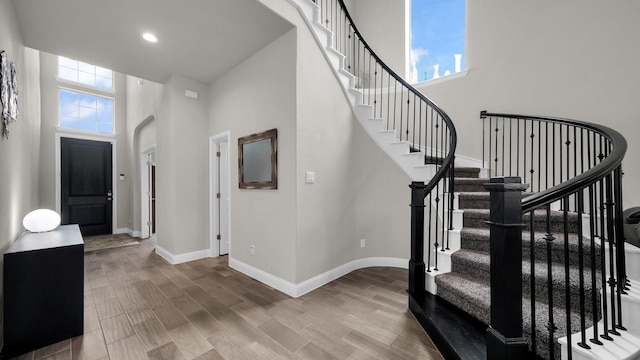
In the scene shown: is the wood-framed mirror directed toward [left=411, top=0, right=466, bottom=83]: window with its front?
no

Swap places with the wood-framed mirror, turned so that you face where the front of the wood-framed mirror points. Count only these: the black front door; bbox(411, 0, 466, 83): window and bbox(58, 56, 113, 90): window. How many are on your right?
2

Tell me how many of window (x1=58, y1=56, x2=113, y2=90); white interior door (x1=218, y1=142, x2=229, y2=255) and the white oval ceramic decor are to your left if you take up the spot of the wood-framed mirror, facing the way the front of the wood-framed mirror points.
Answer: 0

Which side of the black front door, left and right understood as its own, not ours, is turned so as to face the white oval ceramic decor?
front

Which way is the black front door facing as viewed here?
toward the camera

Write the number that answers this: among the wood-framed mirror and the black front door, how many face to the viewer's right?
0

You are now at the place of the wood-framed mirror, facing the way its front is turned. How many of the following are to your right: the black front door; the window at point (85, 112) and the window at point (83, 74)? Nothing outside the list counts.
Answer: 3

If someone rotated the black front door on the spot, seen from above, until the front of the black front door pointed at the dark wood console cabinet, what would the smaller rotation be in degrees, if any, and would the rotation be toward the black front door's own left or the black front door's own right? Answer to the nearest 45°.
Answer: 0° — it already faces it

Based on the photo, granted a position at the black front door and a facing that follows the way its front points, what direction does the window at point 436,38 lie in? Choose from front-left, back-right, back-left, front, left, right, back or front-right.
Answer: front-left

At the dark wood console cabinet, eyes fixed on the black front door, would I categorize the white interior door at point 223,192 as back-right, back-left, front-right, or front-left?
front-right

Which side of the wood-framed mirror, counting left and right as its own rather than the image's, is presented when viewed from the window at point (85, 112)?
right

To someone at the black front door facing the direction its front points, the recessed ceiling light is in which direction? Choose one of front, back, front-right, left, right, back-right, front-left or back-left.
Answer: front

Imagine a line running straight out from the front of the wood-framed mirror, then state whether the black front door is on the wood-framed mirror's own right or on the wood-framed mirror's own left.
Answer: on the wood-framed mirror's own right

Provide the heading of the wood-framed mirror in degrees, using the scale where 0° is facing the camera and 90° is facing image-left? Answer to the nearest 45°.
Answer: approximately 45°

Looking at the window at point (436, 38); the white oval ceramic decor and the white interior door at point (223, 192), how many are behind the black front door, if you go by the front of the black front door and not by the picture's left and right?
0

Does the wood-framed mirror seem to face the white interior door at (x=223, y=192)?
no
